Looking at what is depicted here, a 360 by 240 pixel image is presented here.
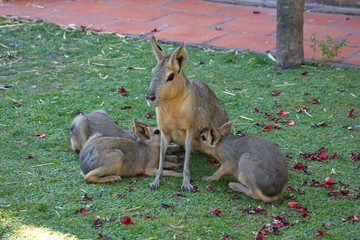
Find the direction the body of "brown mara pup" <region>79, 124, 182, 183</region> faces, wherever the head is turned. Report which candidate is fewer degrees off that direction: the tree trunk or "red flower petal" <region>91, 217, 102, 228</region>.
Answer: the tree trunk

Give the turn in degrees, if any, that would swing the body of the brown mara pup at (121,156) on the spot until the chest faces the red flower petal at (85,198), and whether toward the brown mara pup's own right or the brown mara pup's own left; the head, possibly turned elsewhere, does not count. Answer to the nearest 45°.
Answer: approximately 135° to the brown mara pup's own right

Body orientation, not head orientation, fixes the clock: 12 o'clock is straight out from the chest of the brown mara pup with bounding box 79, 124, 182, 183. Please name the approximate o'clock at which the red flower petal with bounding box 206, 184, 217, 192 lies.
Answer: The red flower petal is roughly at 1 o'clock from the brown mara pup.

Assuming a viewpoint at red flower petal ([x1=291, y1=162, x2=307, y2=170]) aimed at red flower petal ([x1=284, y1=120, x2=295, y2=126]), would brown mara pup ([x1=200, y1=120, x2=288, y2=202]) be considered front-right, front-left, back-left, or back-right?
back-left

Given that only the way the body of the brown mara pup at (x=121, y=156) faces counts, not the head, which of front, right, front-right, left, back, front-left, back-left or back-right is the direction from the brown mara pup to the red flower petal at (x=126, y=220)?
right

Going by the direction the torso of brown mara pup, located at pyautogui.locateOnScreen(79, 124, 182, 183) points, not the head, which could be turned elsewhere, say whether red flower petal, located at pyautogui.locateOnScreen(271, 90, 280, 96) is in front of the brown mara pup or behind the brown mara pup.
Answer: in front

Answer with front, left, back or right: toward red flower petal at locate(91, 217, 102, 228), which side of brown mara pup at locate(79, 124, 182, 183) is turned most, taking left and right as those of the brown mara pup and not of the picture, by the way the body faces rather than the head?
right

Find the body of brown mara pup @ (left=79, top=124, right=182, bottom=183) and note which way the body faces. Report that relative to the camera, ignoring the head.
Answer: to the viewer's right

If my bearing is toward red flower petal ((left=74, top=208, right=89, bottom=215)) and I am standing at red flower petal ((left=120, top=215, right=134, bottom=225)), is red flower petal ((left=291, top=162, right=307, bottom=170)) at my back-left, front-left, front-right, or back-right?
back-right

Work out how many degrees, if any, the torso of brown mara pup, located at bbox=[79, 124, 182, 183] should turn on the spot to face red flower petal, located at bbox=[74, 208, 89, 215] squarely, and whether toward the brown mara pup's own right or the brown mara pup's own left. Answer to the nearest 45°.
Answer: approximately 135° to the brown mara pup's own right
